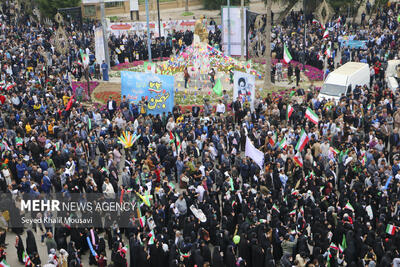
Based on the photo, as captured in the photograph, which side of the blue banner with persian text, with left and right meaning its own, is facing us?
front

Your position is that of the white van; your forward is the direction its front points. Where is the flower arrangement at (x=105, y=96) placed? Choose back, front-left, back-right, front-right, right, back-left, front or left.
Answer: front-right

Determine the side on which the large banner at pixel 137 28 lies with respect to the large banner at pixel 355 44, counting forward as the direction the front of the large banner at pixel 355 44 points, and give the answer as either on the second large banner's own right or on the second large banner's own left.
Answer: on the second large banner's own right

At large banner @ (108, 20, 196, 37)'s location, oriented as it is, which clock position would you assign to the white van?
The white van is roughly at 11 o'clock from the large banner.

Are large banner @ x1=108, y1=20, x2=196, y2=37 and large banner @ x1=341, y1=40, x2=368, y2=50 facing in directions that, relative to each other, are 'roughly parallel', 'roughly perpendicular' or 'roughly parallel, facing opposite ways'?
roughly parallel

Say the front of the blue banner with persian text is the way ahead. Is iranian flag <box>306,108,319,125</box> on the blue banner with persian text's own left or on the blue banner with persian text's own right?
on the blue banner with persian text's own left

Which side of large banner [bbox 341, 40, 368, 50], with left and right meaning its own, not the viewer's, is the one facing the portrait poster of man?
front

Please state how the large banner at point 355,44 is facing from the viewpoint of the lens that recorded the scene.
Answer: facing the viewer

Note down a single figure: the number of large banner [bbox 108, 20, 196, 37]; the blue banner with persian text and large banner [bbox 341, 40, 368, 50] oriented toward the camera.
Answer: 3

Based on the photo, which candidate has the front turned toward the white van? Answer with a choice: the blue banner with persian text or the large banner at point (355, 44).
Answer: the large banner

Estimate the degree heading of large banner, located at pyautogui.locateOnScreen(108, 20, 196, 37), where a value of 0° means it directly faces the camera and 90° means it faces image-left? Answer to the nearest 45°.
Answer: approximately 0°

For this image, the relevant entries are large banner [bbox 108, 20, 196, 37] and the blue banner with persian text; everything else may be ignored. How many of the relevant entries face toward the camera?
2

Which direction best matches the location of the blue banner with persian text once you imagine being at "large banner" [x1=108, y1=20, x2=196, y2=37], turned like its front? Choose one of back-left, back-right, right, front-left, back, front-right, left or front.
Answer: front

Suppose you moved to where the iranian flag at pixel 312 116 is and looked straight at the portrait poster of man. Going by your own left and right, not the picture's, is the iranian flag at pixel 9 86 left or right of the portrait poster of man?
left

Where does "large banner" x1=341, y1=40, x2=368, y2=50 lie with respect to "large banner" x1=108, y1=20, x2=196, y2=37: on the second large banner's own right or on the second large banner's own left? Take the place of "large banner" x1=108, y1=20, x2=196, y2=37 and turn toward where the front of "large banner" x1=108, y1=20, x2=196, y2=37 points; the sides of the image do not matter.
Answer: on the second large banner's own left
